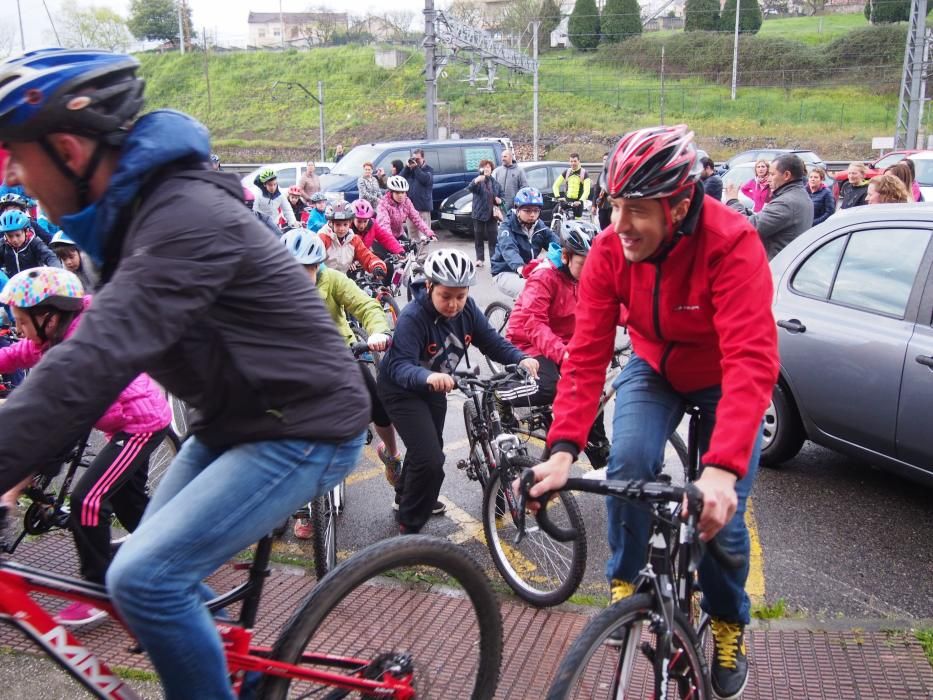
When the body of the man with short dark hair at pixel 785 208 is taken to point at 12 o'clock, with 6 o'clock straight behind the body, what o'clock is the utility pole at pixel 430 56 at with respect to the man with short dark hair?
The utility pole is roughly at 2 o'clock from the man with short dark hair.

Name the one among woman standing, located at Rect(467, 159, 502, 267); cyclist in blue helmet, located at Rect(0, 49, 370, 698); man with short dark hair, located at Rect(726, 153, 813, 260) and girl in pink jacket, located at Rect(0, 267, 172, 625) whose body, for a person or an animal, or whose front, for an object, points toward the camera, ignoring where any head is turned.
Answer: the woman standing

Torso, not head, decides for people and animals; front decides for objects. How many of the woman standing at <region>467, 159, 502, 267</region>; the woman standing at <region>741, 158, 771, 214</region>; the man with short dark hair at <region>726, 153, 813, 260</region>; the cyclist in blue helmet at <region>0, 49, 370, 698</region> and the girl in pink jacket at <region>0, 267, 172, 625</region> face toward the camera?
2

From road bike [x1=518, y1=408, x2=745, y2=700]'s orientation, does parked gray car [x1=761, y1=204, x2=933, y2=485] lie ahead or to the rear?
to the rear

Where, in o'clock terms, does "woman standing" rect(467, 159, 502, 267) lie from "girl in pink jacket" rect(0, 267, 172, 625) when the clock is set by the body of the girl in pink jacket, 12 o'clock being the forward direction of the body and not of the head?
The woman standing is roughly at 4 o'clock from the girl in pink jacket.

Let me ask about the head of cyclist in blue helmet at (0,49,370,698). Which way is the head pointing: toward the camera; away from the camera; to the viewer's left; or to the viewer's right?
to the viewer's left

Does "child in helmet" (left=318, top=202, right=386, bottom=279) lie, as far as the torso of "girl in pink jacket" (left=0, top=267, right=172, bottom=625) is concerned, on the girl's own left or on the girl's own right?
on the girl's own right

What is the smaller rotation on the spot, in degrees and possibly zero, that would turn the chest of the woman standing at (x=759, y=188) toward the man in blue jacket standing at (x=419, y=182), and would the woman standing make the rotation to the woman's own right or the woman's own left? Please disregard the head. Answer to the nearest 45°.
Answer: approximately 135° to the woman's own right

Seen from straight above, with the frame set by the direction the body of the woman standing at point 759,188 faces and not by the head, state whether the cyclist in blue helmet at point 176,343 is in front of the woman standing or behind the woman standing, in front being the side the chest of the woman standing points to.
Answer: in front

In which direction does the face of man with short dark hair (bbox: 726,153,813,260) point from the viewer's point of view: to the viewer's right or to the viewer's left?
to the viewer's left

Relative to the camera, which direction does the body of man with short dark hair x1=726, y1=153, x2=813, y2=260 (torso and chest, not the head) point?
to the viewer's left
